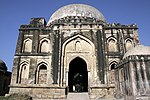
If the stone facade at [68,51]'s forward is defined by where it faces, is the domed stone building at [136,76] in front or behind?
in front

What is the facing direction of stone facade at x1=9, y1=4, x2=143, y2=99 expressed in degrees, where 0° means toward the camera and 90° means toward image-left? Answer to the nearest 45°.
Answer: approximately 0°
